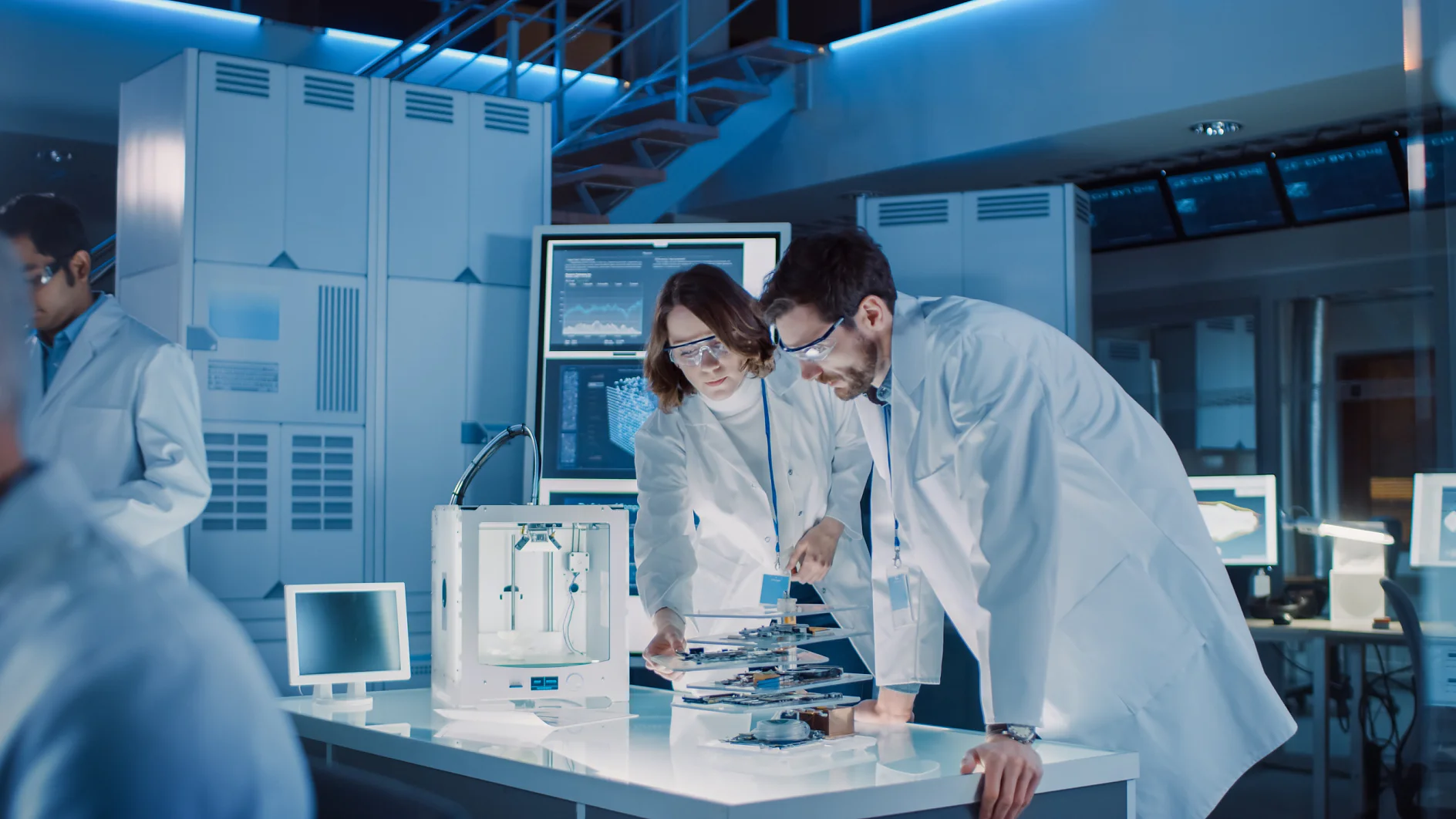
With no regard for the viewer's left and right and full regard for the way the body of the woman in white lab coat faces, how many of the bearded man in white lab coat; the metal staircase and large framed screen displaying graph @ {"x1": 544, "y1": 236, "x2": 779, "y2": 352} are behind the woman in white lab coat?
2

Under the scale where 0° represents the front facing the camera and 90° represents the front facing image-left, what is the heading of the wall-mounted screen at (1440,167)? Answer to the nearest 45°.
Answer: approximately 45°

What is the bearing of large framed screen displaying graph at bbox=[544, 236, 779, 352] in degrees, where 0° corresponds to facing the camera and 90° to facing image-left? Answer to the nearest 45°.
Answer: approximately 0°

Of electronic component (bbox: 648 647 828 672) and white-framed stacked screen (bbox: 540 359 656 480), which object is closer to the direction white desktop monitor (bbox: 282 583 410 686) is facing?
the electronic component

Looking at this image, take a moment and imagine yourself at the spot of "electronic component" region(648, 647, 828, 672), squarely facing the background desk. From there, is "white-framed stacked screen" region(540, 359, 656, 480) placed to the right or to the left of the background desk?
left

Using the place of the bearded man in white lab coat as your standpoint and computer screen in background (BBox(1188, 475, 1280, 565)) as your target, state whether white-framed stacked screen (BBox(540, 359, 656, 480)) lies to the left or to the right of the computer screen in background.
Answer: left

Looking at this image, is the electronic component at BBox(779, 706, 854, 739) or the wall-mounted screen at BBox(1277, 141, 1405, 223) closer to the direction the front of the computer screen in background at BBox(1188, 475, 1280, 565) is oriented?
the electronic component
